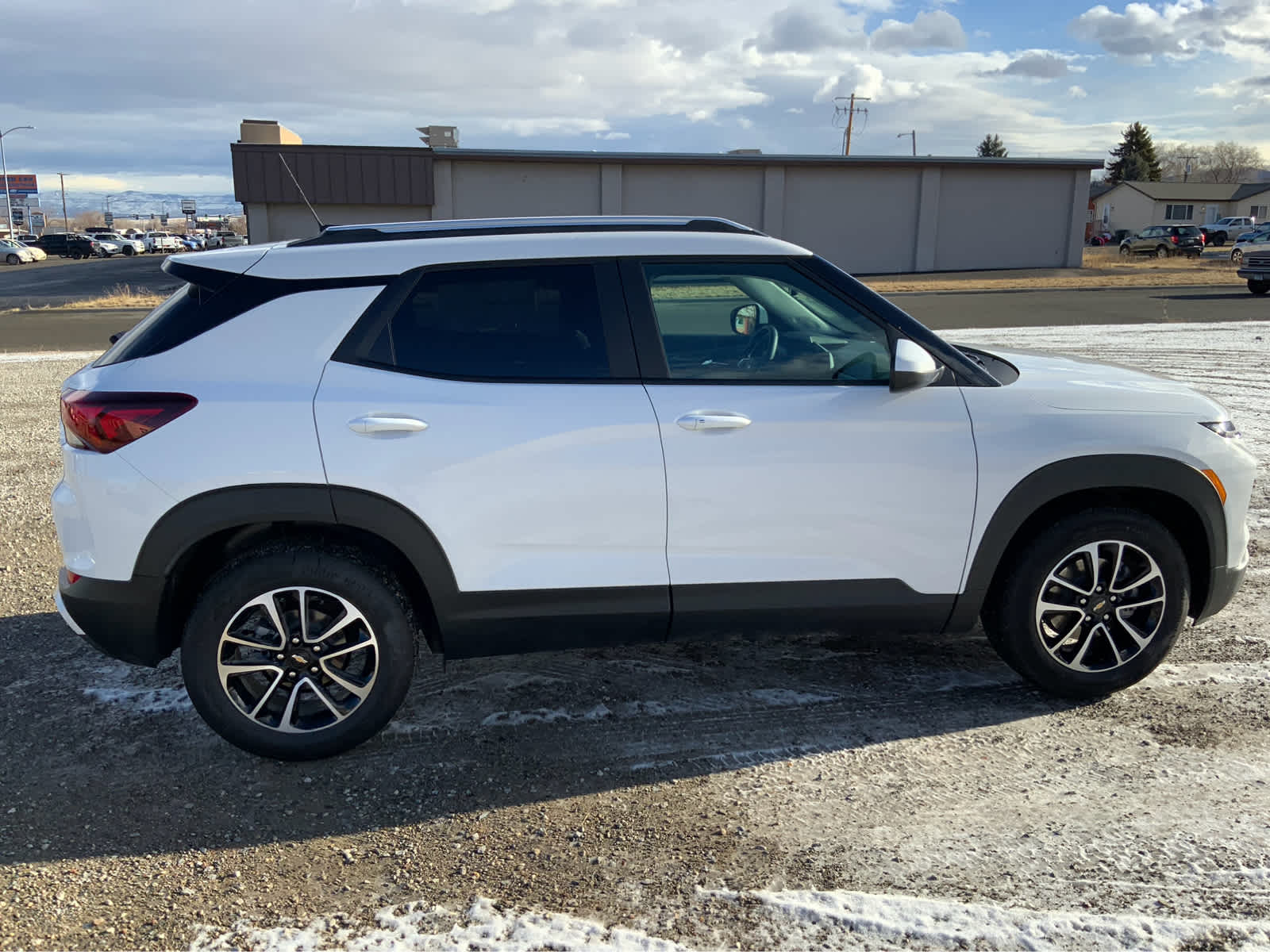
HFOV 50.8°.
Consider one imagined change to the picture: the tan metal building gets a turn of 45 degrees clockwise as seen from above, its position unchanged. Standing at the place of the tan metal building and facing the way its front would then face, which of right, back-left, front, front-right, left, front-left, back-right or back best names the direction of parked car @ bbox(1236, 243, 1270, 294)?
back

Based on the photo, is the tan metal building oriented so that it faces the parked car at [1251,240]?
no

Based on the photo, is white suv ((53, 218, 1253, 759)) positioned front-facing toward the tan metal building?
no

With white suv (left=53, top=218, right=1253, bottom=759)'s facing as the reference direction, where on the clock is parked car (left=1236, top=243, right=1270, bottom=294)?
The parked car is roughly at 10 o'clock from the white suv.

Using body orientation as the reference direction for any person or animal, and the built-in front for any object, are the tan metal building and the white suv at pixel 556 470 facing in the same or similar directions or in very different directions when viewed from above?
very different directions

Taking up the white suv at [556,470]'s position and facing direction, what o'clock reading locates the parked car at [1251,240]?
The parked car is roughly at 10 o'clock from the white suv.

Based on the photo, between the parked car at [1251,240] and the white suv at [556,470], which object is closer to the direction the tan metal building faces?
the white suv

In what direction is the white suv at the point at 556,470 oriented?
to the viewer's right
